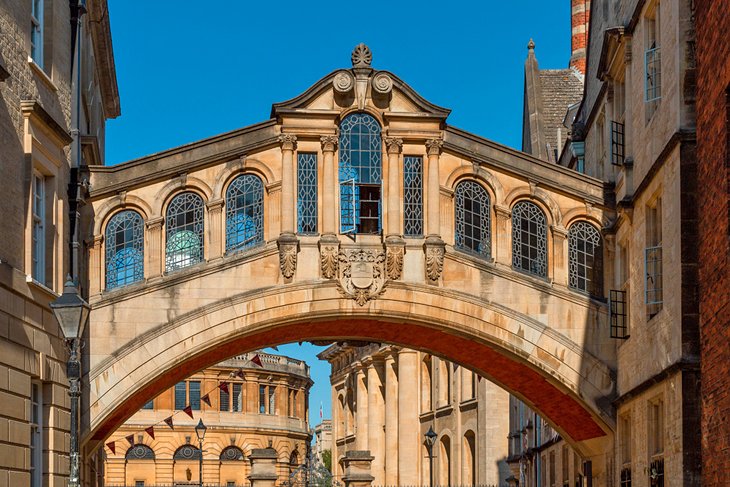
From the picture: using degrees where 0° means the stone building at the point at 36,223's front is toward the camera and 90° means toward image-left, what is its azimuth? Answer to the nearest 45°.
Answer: approximately 270°

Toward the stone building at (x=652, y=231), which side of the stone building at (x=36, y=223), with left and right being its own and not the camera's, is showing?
front

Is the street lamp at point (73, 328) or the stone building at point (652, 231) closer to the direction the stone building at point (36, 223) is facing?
the stone building

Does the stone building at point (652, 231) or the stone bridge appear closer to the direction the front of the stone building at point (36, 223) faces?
the stone building

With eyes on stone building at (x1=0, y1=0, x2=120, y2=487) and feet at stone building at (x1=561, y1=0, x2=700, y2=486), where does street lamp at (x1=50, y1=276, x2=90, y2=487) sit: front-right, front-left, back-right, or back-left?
front-left

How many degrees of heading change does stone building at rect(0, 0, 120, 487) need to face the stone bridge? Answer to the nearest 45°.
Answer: approximately 45° to its left
